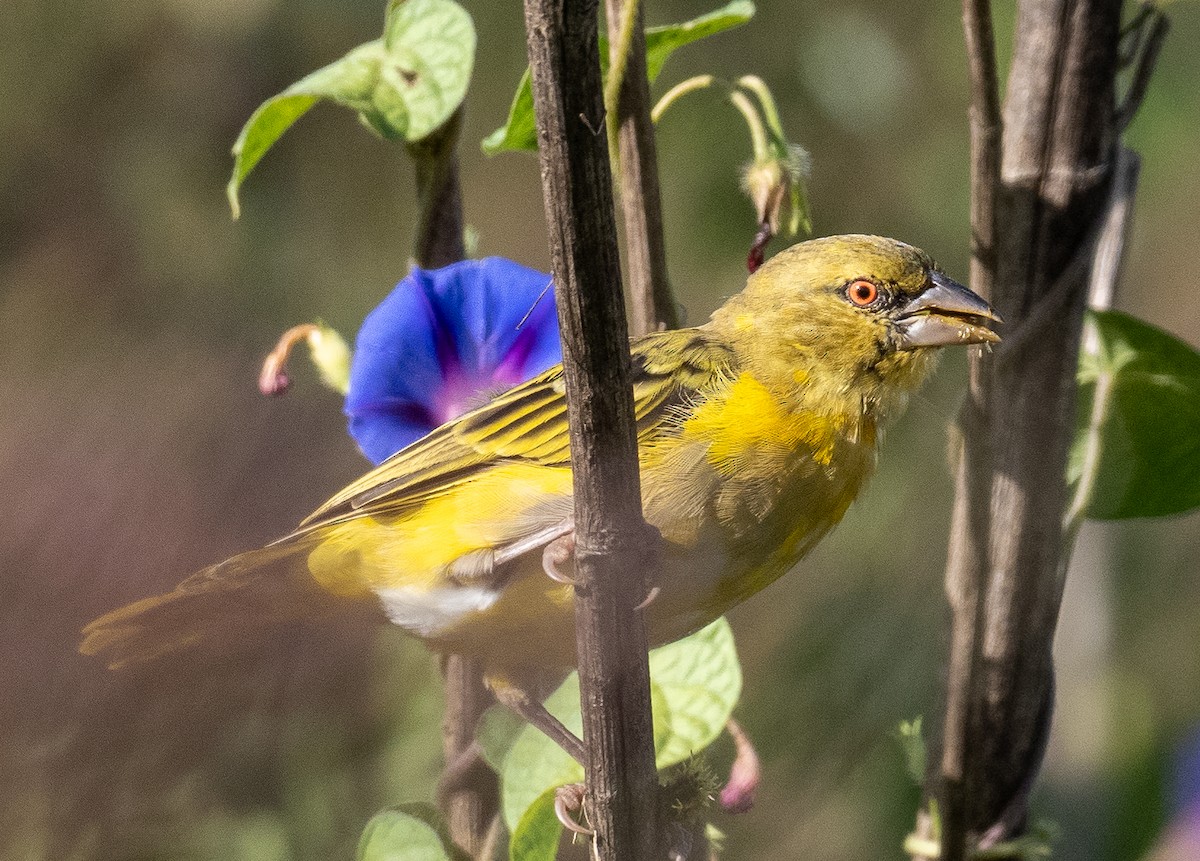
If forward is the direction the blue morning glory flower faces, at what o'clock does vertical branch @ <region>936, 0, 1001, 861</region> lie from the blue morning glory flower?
The vertical branch is roughly at 10 o'clock from the blue morning glory flower.

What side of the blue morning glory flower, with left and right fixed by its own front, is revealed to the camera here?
front

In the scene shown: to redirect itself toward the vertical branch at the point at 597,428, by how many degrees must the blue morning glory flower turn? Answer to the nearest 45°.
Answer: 0° — it already faces it

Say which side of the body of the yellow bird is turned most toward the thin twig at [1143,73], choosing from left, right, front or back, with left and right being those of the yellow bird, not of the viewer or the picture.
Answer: front

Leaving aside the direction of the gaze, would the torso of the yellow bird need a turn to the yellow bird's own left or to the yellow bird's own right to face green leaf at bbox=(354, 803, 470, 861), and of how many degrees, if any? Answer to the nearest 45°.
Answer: approximately 135° to the yellow bird's own right

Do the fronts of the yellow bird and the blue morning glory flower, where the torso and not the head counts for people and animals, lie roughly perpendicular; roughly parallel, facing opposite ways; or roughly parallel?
roughly perpendicular

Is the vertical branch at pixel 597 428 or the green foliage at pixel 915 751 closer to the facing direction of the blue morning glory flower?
the vertical branch

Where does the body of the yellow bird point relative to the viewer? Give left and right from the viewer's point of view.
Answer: facing to the right of the viewer

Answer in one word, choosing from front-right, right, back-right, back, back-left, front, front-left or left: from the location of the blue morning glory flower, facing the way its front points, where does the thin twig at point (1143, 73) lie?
left
